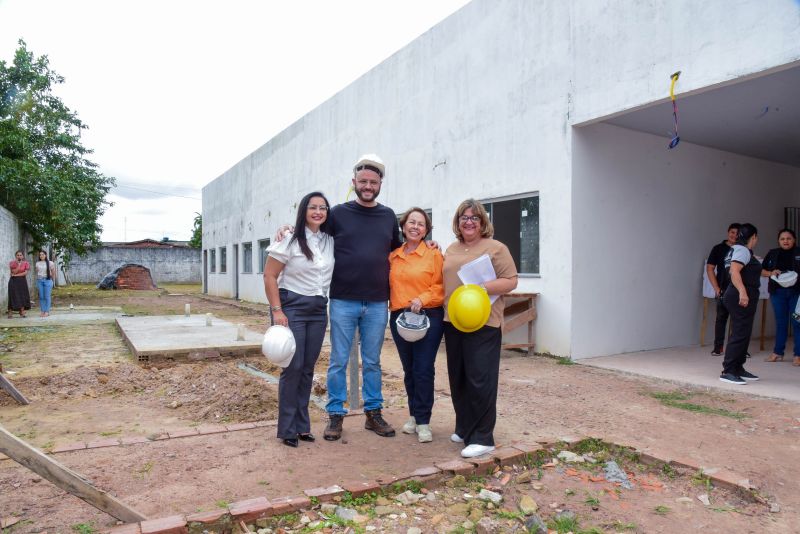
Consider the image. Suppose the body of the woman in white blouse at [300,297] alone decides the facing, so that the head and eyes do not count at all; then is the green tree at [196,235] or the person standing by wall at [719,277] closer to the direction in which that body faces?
the person standing by wall

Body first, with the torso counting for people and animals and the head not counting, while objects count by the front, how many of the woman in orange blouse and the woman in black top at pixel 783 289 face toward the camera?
2

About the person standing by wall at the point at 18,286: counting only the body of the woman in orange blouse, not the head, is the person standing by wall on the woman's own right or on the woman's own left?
on the woman's own right

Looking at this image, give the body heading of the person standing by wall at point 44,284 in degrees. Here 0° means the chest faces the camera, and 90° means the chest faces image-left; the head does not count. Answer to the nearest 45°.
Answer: approximately 0°

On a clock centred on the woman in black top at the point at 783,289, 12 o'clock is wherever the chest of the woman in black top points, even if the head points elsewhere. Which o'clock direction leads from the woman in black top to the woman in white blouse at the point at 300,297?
The woman in white blouse is roughly at 1 o'clock from the woman in black top.

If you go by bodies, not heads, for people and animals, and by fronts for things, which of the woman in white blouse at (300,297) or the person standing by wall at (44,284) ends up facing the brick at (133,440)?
the person standing by wall

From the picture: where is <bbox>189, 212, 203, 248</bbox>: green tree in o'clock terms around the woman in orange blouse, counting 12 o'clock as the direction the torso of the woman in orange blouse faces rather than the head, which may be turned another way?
The green tree is roughly at 5 o'clock from the woman in orange blouse.

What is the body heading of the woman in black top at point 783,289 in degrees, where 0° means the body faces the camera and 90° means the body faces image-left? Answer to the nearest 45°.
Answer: approximately 0°

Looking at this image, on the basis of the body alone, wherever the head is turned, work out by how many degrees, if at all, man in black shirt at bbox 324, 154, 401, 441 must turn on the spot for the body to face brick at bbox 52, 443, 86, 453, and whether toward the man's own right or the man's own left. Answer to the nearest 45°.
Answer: approximately 90° to the man's own right
